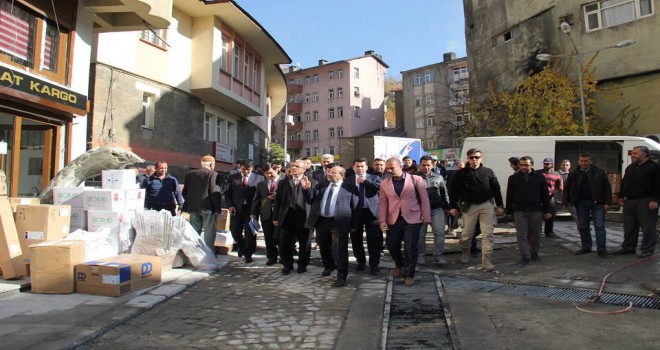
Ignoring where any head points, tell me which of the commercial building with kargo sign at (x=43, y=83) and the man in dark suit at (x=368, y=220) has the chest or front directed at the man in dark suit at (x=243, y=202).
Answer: the commercial building with kargo sign

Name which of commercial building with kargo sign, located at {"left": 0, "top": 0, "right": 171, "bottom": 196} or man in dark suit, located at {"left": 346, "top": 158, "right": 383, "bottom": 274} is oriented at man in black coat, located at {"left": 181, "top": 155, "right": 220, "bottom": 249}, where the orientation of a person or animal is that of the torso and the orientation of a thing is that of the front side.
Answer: the commercial building with kargo sign

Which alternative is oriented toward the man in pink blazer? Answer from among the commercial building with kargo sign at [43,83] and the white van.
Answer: the commercial building with kargo sign

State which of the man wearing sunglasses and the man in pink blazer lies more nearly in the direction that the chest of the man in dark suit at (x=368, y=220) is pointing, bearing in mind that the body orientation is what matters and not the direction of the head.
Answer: the man in pink blazer

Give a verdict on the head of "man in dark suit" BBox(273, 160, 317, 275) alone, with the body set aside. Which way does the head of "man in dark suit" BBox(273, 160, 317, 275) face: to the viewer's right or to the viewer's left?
to the viewer's left

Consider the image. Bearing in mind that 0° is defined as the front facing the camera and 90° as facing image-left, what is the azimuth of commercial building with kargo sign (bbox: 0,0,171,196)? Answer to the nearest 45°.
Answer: approximately 315°

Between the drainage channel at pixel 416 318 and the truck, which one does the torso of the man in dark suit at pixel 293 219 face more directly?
the drainage channel
